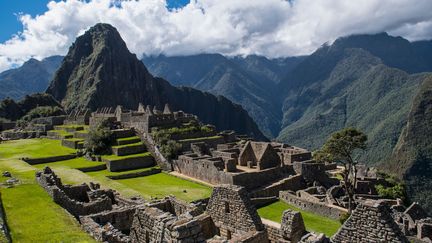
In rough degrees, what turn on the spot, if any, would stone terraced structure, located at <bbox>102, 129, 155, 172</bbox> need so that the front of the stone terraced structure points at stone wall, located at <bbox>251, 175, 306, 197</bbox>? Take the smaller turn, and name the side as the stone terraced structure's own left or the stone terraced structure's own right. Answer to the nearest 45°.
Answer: approximately 45° to the stone terraced structure's own left

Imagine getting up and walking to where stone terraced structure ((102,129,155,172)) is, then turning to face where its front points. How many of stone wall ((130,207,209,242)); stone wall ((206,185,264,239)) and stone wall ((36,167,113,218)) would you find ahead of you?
3

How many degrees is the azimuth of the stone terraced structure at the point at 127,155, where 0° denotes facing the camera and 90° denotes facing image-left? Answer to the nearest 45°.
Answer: approximately 0°

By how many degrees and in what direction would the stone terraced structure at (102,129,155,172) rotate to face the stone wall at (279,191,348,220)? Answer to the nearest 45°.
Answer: approximately 45° to its left

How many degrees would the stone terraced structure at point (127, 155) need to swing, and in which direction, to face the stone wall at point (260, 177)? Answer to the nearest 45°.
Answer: approximately 45° to its left

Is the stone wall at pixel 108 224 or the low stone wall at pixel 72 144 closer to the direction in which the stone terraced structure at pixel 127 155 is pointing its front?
the stone wall

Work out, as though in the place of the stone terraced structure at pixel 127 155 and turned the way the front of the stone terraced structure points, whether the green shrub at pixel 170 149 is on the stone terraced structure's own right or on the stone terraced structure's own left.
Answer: on the stone terraced structure's own left

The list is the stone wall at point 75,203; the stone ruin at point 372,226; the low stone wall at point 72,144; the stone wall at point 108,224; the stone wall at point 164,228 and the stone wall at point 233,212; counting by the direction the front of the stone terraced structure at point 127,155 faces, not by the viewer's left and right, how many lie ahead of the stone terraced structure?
5

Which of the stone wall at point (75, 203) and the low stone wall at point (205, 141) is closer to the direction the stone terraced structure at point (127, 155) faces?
the stone wall

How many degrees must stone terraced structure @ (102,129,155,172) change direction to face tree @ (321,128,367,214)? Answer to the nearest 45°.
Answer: approximately 45° to its left

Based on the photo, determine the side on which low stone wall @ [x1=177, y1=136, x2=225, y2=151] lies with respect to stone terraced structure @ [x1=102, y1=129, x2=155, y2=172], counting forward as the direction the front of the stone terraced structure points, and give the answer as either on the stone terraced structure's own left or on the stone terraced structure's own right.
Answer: on the stone terraced structure's own left

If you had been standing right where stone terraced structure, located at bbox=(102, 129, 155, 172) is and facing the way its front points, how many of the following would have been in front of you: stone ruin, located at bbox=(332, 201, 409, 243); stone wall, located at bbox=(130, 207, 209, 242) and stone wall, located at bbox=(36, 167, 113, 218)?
3

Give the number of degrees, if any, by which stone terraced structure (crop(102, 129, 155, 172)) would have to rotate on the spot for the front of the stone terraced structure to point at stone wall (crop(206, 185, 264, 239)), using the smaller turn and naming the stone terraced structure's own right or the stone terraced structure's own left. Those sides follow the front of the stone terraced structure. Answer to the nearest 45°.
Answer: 0° — it already faces it
